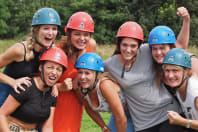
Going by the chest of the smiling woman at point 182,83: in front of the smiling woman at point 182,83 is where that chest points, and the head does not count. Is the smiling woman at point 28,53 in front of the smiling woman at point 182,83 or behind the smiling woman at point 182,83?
in front

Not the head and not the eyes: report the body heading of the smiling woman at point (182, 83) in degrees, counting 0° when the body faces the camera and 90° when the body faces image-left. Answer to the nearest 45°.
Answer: approximately 45°

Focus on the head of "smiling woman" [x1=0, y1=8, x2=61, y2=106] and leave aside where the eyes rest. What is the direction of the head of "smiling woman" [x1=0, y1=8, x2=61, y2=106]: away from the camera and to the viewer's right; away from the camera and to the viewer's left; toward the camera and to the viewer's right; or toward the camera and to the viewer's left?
toward the camera and to the viewer's right

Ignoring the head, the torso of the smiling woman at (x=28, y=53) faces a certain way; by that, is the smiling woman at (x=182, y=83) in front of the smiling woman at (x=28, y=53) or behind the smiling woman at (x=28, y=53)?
in front
